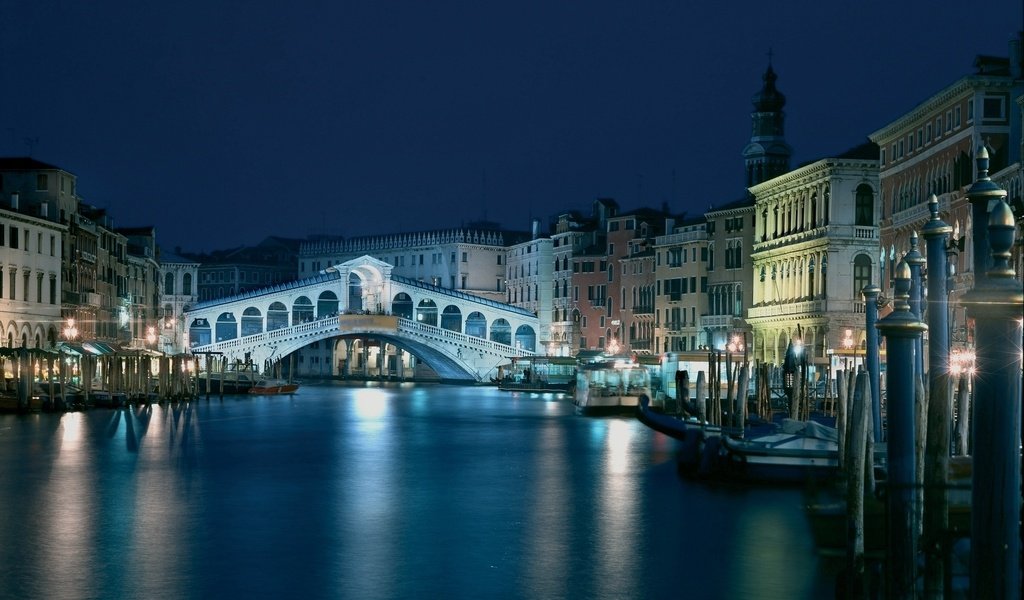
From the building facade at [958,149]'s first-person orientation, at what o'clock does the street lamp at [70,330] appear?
The street lamp is roughly at 2 o'clock from the building facade.

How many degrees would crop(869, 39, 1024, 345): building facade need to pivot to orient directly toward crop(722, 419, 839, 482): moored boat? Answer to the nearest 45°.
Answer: approximately 45° to its left

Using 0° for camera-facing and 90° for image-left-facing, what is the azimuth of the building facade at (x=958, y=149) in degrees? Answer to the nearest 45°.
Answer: approximately 45°

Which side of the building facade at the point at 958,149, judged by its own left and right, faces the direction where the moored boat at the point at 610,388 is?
right

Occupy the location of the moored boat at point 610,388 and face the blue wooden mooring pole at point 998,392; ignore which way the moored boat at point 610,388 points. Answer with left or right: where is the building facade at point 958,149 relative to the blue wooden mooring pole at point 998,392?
left

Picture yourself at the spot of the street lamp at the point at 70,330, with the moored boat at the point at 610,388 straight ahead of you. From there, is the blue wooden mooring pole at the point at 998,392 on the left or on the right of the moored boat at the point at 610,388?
right

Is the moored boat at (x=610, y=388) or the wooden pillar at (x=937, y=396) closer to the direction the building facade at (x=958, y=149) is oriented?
the wooden pillar
